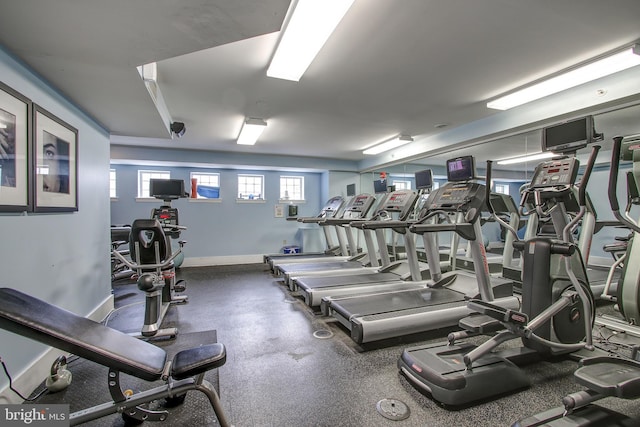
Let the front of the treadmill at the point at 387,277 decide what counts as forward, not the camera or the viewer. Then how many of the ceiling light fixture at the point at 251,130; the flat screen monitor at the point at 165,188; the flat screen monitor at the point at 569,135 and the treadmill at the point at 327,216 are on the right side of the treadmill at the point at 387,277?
1

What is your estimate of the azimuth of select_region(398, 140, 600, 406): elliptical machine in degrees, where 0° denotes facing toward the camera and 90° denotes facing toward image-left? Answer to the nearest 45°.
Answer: approximately 225°

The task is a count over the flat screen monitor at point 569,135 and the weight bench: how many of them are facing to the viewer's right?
1

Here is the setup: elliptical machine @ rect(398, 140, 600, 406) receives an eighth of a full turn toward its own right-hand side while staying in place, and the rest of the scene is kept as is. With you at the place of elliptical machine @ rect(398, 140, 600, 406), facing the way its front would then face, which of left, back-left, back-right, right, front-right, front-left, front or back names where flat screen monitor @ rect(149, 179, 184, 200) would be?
back

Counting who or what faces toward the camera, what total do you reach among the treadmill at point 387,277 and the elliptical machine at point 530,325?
0

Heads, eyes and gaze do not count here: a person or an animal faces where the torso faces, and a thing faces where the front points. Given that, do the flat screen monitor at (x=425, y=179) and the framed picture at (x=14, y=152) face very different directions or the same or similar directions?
very different directions

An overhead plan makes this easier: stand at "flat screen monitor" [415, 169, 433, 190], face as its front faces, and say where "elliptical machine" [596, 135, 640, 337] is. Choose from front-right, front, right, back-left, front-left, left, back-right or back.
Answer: left

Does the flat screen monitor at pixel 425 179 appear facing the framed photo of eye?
yes

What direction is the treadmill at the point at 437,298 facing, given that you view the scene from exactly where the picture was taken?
facing away from the viewer and to the right of the viewer

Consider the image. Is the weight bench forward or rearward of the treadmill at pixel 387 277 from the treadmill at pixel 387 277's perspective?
rearward

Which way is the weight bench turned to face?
to the viewer's right

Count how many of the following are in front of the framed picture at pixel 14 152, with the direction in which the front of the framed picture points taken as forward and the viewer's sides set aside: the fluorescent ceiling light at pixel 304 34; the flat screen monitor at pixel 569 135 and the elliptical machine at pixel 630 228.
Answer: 3

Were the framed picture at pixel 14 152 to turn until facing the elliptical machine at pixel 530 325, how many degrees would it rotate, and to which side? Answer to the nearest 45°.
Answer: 0° — it already faces it

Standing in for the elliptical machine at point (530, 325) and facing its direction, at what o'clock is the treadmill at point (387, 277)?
The treadmill is roughly at 9 o'clock from the elliptical machine.
